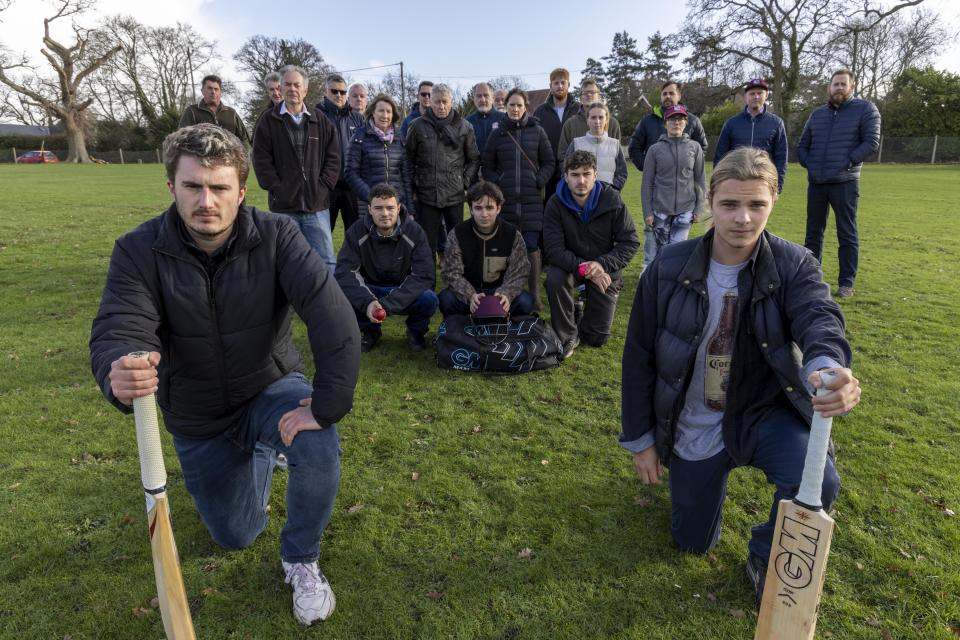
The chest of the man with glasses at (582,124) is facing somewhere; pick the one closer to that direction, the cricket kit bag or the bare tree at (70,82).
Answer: the cricket kit bag

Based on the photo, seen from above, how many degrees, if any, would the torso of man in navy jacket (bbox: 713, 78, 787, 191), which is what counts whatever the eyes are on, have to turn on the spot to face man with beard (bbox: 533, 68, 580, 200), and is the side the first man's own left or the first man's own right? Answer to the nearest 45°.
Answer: approximately 90° to the first man's own right

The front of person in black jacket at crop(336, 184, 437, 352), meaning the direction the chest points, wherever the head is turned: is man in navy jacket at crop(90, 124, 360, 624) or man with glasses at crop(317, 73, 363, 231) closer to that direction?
the man in navy jacket

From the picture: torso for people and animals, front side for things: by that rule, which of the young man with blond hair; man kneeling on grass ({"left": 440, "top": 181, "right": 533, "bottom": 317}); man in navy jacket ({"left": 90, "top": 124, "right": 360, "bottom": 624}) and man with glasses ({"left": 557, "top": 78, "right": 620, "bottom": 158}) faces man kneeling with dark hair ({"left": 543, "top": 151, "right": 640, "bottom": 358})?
the man with glasses

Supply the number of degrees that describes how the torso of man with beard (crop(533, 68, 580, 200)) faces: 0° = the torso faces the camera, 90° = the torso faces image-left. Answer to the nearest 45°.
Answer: approximately 0°

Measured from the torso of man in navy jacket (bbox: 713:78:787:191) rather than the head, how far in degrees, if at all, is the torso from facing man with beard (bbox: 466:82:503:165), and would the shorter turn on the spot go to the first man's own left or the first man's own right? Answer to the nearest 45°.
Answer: approximately 90° to the first man's own right

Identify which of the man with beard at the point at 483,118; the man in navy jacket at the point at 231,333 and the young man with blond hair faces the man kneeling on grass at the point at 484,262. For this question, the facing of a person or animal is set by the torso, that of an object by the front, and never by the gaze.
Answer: the man with beard

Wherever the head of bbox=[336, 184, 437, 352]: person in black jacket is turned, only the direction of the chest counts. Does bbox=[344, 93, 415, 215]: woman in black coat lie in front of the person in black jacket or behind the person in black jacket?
behind
